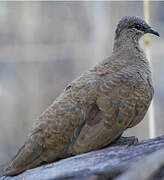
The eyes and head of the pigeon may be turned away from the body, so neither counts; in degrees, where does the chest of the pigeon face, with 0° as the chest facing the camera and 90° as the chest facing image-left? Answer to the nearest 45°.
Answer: approximately 270°
